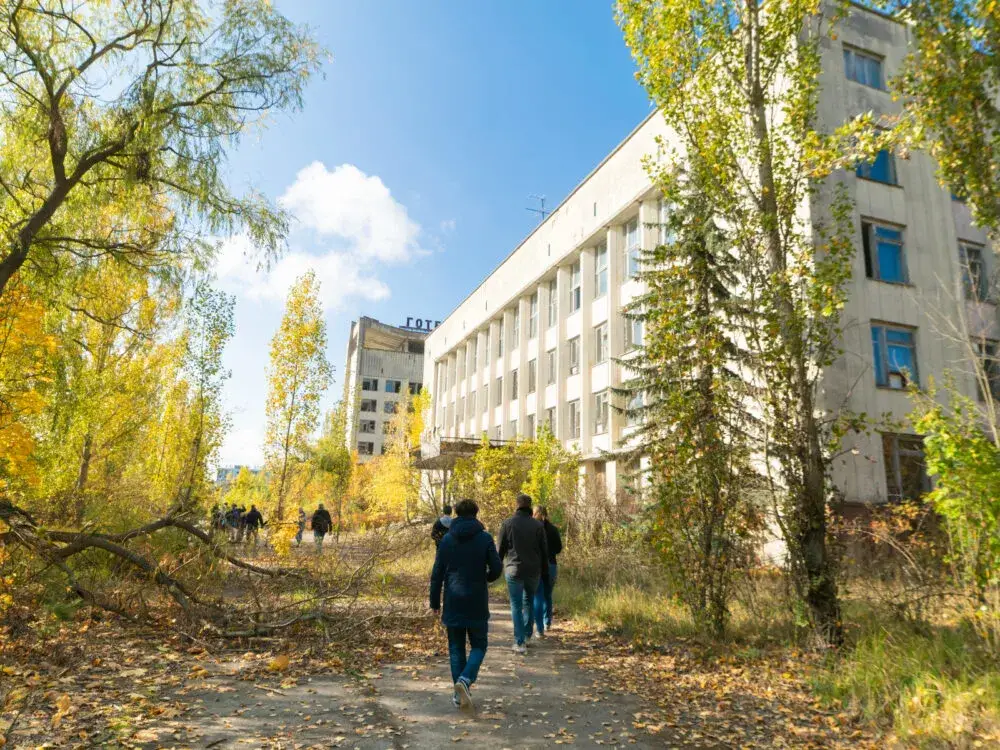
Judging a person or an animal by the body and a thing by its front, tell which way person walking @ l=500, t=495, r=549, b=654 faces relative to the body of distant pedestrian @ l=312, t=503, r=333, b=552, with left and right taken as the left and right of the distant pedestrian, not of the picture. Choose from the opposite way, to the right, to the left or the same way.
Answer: the same way

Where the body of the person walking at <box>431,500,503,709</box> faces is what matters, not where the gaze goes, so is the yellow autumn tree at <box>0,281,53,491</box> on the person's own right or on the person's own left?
on the person's own left

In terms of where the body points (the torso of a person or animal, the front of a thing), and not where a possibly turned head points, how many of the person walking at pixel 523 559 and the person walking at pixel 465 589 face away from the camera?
2

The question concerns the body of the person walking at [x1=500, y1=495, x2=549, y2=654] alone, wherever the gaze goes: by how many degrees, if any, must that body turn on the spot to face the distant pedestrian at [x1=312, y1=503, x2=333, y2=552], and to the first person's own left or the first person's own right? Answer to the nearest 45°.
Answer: approximately 45° to the first person's own left

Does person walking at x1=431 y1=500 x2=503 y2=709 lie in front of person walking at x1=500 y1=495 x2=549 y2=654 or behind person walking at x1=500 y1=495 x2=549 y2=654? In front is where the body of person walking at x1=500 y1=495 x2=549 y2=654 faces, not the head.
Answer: behind

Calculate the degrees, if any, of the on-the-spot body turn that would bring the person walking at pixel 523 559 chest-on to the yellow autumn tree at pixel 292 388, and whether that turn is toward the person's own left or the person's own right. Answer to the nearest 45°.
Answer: approximately 45° to the person's own left

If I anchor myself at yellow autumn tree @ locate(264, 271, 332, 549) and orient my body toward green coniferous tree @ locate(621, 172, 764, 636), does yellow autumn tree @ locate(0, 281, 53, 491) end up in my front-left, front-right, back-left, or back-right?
front-right

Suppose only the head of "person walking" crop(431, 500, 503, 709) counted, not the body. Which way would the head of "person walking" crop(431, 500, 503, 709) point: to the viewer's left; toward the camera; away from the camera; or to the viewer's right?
away from the camera

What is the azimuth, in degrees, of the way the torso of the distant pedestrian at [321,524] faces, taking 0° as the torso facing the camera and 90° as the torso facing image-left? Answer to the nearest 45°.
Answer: approximately 180°

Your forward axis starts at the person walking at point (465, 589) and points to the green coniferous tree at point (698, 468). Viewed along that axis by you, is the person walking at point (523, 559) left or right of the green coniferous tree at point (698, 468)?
left

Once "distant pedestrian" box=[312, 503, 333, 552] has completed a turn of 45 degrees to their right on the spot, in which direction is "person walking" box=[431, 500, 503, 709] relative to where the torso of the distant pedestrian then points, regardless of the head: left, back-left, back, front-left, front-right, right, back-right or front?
back-right

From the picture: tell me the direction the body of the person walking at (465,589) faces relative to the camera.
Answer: away from the camera

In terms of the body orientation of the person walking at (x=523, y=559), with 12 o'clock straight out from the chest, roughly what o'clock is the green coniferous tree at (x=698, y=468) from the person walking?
The green coniferous tree is roughly at 3 o'clock from the person walking.

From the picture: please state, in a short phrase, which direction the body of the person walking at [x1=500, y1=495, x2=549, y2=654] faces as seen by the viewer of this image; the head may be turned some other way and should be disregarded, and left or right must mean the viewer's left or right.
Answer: facing away from the viewer

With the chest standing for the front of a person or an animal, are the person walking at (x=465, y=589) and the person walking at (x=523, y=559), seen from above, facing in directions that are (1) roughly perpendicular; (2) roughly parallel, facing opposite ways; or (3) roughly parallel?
roughly parallel
